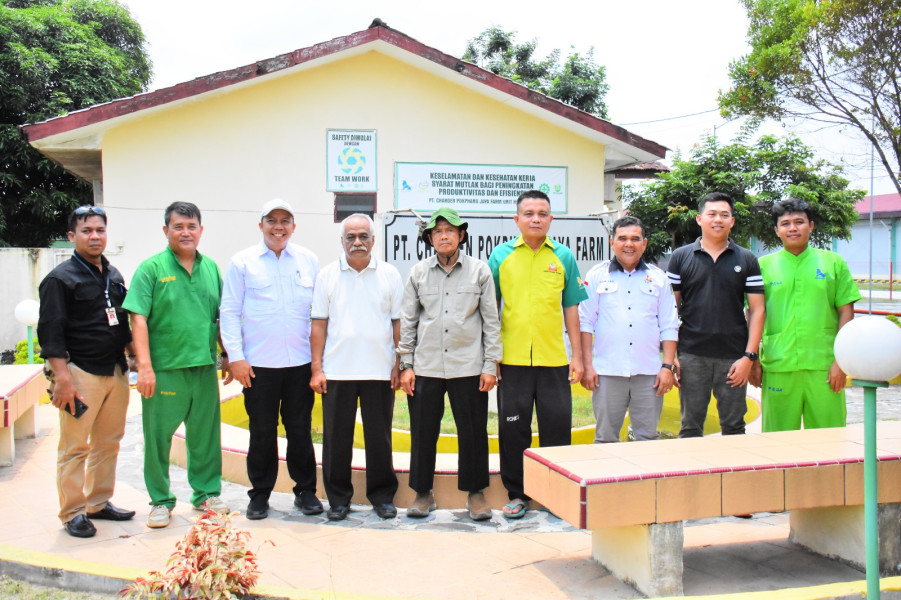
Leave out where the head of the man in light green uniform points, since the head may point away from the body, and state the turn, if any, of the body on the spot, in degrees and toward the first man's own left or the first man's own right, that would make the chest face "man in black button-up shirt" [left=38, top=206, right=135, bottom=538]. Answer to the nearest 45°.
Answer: approximately 45° to the first man's own right

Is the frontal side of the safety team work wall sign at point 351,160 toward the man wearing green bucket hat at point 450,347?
yes

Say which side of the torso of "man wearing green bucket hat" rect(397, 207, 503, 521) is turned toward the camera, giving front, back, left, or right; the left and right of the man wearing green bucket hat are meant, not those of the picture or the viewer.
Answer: front

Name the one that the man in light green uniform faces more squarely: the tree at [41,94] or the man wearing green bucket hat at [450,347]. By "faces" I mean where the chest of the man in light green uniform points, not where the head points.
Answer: the man wearing green bucket hat

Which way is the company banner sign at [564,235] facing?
toward the camera

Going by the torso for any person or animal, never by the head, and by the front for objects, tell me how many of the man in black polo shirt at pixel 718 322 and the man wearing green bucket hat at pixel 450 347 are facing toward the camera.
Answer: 2

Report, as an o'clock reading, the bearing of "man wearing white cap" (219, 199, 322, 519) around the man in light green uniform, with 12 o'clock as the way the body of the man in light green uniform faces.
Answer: The man wearing white cap is roughly at 2 o'clock from the man in light green uniform.

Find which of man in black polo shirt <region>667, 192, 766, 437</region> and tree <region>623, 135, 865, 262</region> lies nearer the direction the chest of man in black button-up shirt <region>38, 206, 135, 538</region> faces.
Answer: the man in black polo shirt

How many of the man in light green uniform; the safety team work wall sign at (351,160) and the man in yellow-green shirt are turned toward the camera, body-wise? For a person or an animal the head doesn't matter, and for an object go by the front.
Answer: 3

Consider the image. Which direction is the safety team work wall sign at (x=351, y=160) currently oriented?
toward the camera

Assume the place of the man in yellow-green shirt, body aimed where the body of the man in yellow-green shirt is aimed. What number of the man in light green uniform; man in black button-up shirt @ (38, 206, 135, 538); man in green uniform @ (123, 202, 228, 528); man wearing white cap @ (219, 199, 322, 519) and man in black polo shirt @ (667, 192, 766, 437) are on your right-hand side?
3

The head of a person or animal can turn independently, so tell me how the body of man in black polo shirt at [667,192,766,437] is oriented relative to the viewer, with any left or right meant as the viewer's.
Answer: facing the viewer
